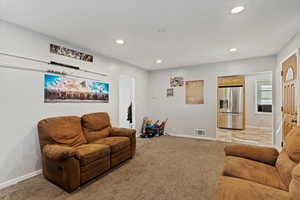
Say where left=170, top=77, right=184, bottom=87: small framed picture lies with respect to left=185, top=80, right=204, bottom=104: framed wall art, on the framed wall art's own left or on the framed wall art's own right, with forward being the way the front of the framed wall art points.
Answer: on the framed wall art's own right

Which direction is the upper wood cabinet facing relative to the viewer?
toward the camera

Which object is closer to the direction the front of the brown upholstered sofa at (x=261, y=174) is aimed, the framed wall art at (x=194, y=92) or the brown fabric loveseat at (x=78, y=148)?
the brown fabric loveseat

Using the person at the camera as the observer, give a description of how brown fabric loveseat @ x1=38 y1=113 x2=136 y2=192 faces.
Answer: facing the viewer and to the right of the viewer

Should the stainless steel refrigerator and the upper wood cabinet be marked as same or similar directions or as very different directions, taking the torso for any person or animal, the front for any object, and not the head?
same or similar directions

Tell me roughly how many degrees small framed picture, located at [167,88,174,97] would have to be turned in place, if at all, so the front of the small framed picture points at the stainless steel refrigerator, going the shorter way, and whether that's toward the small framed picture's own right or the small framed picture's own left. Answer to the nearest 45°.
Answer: approximately 135° to the small framed picture's own left

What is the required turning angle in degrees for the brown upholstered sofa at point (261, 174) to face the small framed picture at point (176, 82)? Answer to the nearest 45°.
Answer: approximately 45° to its right

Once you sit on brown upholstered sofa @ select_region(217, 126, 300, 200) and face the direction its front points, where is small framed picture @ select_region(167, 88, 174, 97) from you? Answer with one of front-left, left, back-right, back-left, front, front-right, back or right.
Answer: front-right

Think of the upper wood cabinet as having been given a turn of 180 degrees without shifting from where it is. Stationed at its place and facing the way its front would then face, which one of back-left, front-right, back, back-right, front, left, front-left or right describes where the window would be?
front-right

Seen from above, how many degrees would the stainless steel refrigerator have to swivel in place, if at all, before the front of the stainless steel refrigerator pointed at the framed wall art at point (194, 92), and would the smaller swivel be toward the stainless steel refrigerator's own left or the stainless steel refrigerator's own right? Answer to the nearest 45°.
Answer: approximately 45° to the stainless steel refrigerator's own right

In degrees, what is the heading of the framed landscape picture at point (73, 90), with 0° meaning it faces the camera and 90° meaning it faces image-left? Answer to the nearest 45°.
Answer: approximately 315°

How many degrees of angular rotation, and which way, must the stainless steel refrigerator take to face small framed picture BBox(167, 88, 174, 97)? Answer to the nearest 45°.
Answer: approximately 45° to its right

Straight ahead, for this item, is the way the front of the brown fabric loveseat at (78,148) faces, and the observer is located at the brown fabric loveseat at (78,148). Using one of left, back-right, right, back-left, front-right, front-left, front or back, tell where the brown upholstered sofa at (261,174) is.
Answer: front

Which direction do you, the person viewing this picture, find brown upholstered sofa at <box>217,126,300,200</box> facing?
facing to the left of the viewer

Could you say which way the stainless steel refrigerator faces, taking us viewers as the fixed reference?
facing the viewer

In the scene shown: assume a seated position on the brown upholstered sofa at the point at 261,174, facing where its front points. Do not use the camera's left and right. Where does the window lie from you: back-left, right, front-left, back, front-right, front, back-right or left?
right

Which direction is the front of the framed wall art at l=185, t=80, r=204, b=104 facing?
toward the camera
